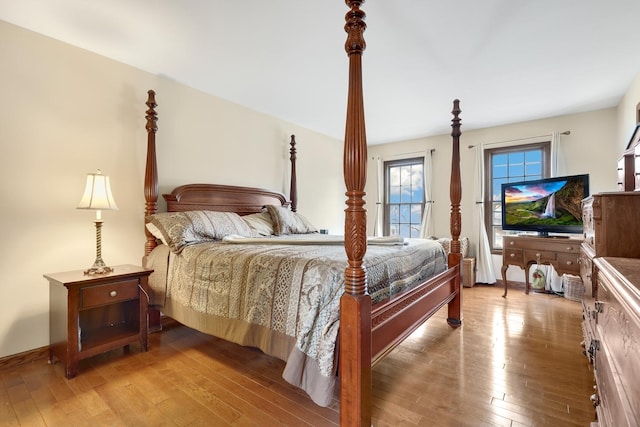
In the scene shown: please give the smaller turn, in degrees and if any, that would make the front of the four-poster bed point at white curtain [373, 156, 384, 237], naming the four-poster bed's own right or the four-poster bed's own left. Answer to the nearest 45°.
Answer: approximately 135° to the four-poster bed's own left

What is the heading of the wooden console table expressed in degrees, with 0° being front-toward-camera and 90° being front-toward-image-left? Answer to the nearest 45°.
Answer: approximately 0°

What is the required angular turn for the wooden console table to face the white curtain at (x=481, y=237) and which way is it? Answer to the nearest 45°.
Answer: approximately 135° to its right

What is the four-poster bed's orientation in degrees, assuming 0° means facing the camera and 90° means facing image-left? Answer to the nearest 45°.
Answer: approximately 315°

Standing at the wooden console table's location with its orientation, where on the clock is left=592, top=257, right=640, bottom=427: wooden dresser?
The wooden dresser is roughly at 12 o'clock from the wooden console table.

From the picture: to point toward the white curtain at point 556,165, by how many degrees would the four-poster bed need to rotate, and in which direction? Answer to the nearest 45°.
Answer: approximately 90° to its left

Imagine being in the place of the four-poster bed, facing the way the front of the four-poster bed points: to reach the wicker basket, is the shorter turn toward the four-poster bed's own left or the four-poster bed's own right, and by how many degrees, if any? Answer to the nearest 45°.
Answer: approximately 90° to the four-poster bed's own left

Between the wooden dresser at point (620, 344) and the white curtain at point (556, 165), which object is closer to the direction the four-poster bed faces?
the wooden dresser

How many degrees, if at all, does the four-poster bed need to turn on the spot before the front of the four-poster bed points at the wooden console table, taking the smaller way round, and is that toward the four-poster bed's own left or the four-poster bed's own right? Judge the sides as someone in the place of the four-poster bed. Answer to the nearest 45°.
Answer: approximately 90° to the four-poster bed's own left

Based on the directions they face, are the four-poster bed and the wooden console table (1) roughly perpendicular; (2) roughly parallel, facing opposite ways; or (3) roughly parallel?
roughly perpendicular

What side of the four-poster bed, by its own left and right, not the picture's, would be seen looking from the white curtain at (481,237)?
left
